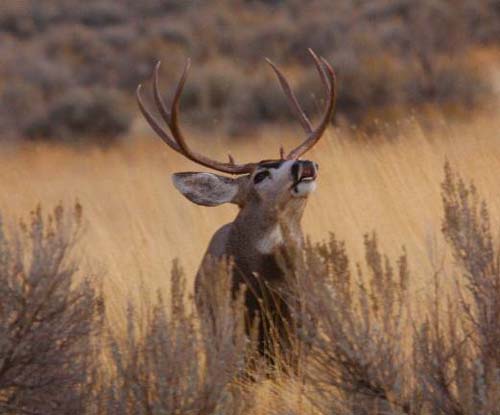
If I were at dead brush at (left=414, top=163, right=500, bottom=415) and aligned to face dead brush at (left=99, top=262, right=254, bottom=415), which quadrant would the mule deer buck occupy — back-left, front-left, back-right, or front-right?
front-right

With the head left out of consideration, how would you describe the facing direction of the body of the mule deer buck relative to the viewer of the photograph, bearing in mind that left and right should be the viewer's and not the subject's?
facing the viewer and to the right of the viewer

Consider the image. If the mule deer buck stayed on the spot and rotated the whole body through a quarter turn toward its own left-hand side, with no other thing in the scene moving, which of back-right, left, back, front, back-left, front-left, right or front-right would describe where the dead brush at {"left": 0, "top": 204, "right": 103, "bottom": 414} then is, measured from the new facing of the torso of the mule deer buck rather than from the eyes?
back

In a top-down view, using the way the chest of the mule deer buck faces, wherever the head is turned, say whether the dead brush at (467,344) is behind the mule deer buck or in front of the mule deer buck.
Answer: in front
